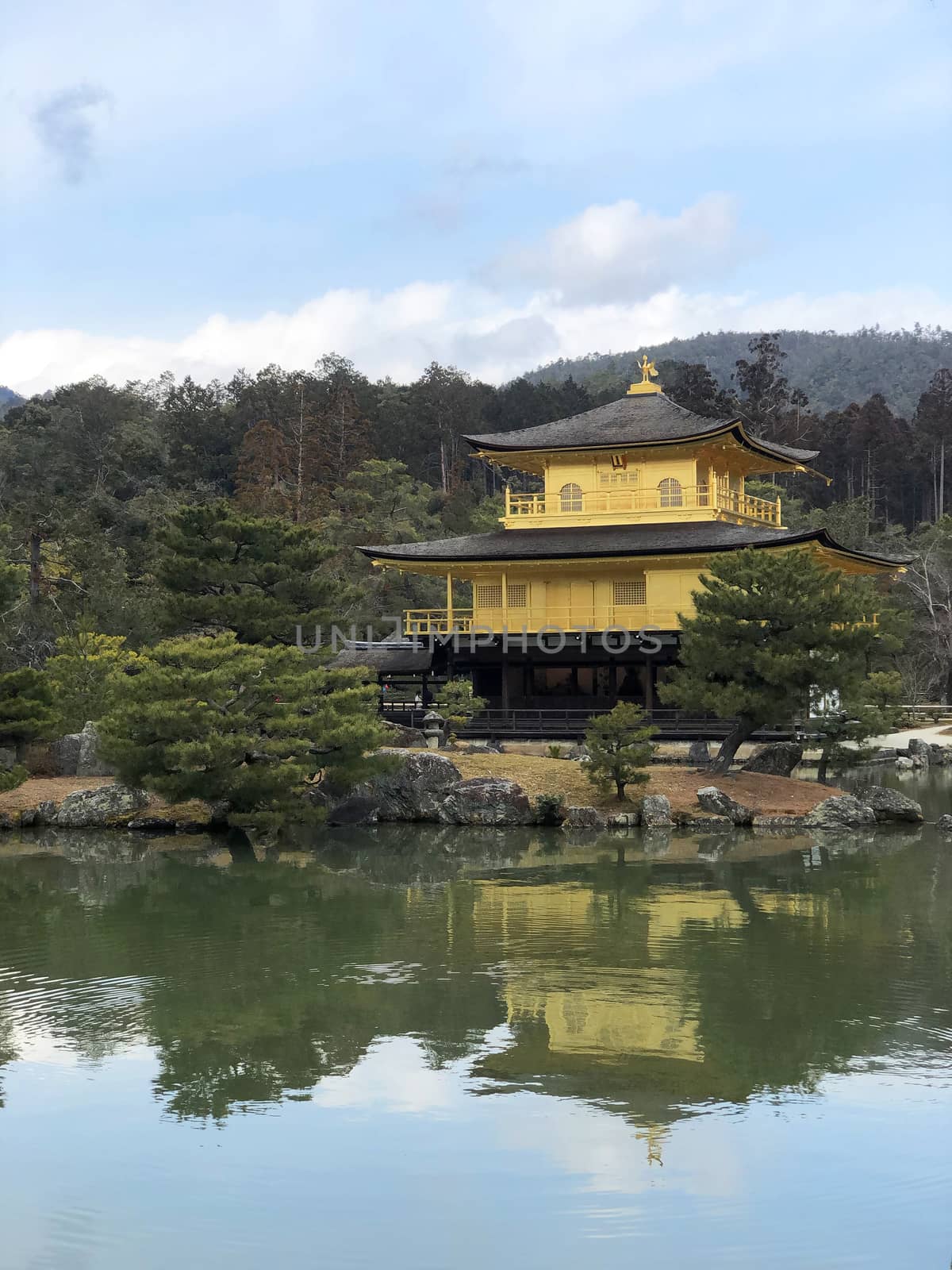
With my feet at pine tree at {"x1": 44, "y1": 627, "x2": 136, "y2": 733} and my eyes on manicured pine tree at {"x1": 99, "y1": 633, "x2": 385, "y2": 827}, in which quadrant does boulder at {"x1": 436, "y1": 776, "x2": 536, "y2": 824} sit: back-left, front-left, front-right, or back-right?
front-left

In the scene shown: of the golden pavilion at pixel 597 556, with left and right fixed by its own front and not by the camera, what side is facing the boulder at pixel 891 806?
front

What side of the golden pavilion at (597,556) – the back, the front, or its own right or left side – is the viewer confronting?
front

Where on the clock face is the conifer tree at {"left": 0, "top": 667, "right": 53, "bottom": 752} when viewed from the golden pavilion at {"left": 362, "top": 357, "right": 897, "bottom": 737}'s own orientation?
The conifer tree is roughly at 1 o'clock from the golden pavilion.

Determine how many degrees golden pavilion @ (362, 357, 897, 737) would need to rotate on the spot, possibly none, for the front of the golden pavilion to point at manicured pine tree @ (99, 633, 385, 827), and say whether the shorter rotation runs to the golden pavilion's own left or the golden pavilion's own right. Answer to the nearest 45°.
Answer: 0° — it already faces it

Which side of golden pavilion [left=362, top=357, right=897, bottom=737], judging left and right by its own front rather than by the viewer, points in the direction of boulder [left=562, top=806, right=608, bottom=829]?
front

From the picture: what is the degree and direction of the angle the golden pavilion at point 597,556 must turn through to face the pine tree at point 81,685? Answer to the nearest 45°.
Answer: approximately 45° to its right

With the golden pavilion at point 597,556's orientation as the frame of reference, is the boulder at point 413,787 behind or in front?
in front

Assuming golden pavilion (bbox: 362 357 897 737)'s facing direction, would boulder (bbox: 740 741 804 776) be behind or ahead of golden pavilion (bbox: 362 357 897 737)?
ahead

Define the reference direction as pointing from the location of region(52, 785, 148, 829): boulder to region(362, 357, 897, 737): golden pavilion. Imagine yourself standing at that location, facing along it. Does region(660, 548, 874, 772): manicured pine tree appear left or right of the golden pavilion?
right

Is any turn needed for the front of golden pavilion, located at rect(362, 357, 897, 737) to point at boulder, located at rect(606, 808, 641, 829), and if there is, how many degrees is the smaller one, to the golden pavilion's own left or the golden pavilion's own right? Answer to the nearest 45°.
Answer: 0° — it already faces it

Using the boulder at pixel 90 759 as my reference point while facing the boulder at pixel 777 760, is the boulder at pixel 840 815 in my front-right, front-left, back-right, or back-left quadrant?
front-right

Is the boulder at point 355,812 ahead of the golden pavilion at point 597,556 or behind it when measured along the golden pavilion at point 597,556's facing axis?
ahead
